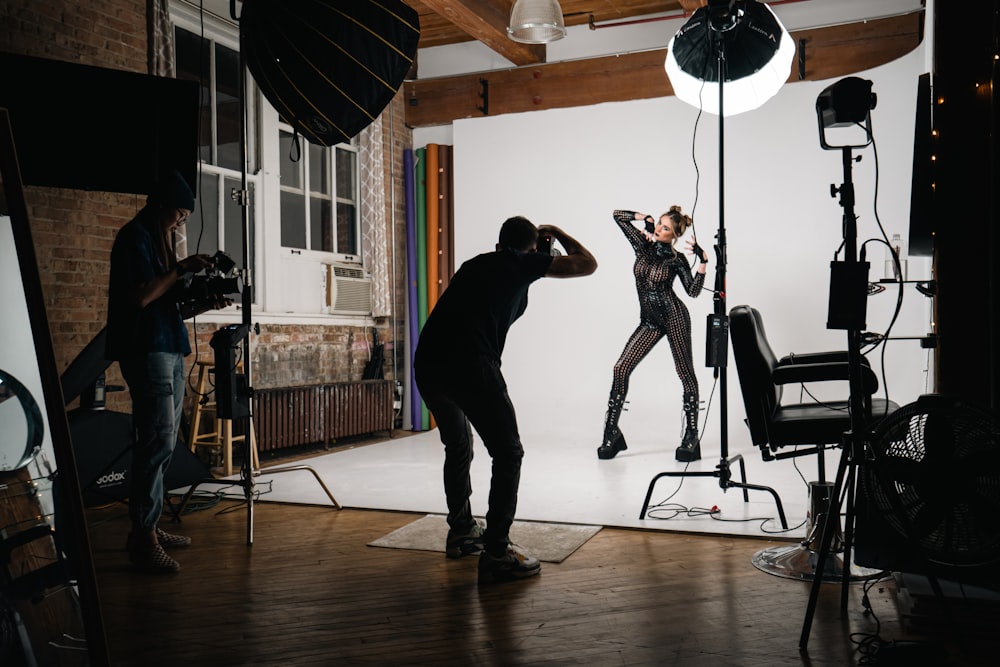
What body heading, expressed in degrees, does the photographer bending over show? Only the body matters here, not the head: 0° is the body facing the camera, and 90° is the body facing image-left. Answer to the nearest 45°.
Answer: approximately 225°

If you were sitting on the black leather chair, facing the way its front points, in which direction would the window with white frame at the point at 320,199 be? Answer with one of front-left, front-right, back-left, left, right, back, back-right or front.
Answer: back-left

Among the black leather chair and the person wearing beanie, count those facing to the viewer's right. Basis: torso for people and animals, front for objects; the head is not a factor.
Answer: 2

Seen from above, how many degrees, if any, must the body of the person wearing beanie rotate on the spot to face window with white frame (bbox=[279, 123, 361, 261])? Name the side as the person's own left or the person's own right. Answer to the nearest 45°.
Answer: approximately 90° to the person's own left

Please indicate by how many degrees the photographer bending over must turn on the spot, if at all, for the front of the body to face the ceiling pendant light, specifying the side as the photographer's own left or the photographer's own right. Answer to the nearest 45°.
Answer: approximately 45° to the photographer's own left

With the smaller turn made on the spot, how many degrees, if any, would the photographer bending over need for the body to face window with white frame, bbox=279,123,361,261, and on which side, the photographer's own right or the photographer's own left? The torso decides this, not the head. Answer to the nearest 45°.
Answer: approximately 45° to the photographer's own left

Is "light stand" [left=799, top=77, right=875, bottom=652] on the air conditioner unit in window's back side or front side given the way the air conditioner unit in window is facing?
on the front side

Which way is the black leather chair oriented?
to the viewer's right

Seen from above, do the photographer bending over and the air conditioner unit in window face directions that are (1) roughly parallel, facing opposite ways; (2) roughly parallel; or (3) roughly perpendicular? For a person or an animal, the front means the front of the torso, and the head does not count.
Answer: roughly perpendicular

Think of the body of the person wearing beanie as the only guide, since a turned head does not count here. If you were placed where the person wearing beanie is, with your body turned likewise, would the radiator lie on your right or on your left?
on your left
